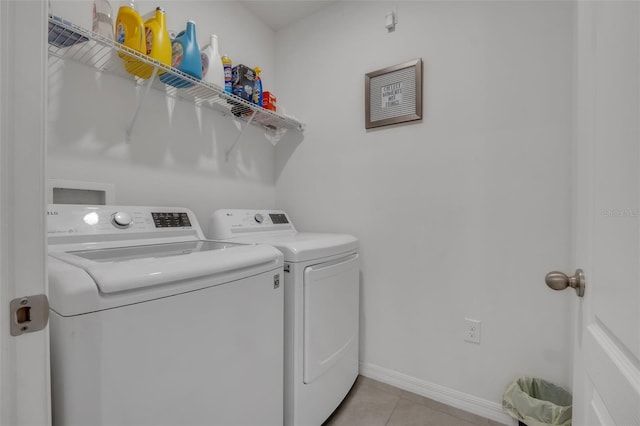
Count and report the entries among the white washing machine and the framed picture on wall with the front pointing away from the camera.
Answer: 0

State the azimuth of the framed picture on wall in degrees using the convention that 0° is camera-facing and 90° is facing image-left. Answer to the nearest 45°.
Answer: approximately 45°

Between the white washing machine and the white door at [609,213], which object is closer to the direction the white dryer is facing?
the white door

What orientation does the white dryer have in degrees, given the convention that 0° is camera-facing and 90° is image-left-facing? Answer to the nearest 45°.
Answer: approximately 315°

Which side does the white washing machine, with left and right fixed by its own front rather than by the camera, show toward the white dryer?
left

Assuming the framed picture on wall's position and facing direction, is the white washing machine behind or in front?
in front

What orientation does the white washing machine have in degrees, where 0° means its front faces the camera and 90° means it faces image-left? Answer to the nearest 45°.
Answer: approximately 315°

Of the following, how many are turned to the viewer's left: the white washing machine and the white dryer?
0
